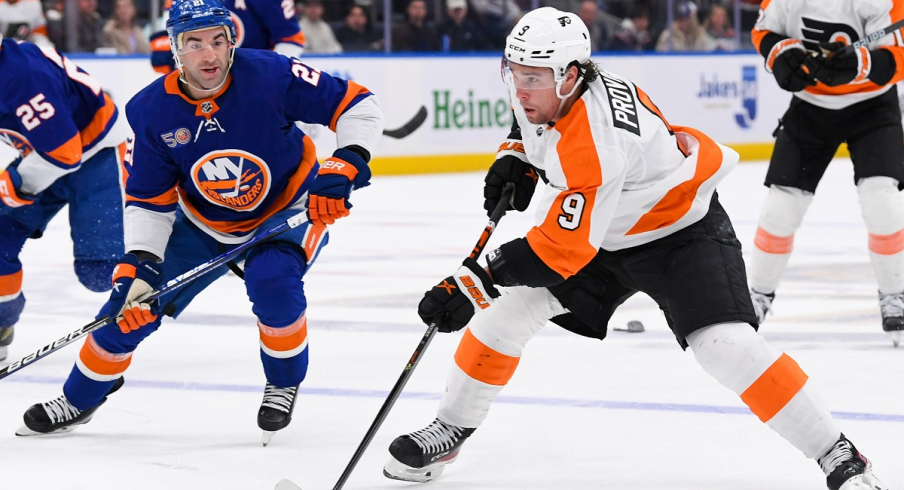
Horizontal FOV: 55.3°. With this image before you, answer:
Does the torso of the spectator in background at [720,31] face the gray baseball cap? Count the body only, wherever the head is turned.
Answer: yes

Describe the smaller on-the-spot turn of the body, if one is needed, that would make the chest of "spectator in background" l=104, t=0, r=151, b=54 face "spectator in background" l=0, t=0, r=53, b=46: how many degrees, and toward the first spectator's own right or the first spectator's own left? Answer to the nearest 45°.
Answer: approximately 90° to the first spectator's own right

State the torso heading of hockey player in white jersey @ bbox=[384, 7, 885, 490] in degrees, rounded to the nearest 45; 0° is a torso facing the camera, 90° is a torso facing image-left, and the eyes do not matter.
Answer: approximately 45°
